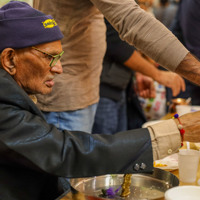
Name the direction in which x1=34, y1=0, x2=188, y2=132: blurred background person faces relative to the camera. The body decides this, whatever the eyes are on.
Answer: to the viewer's right

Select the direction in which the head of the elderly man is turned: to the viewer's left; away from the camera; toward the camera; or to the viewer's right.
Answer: to the viewer's right

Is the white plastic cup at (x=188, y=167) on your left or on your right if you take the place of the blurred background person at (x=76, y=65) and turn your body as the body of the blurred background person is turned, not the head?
on your right

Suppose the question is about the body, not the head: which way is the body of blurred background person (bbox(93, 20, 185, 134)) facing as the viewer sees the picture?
to the viewer's right

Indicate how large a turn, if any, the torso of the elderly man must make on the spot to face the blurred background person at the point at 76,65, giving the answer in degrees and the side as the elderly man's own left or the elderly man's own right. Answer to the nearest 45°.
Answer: approximately 90° to the elderly man's own left

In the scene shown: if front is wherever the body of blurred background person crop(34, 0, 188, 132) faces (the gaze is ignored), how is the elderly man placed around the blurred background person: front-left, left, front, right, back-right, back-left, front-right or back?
right

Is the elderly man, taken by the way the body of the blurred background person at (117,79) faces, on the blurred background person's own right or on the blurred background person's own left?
on the blurred background person's own right

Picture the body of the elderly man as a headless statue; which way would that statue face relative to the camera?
to the viewer's right

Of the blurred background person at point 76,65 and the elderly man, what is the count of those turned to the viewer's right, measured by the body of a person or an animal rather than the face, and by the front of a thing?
2

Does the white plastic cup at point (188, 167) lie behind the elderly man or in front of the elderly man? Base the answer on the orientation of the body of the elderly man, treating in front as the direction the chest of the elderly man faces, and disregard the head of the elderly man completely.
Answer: in front
